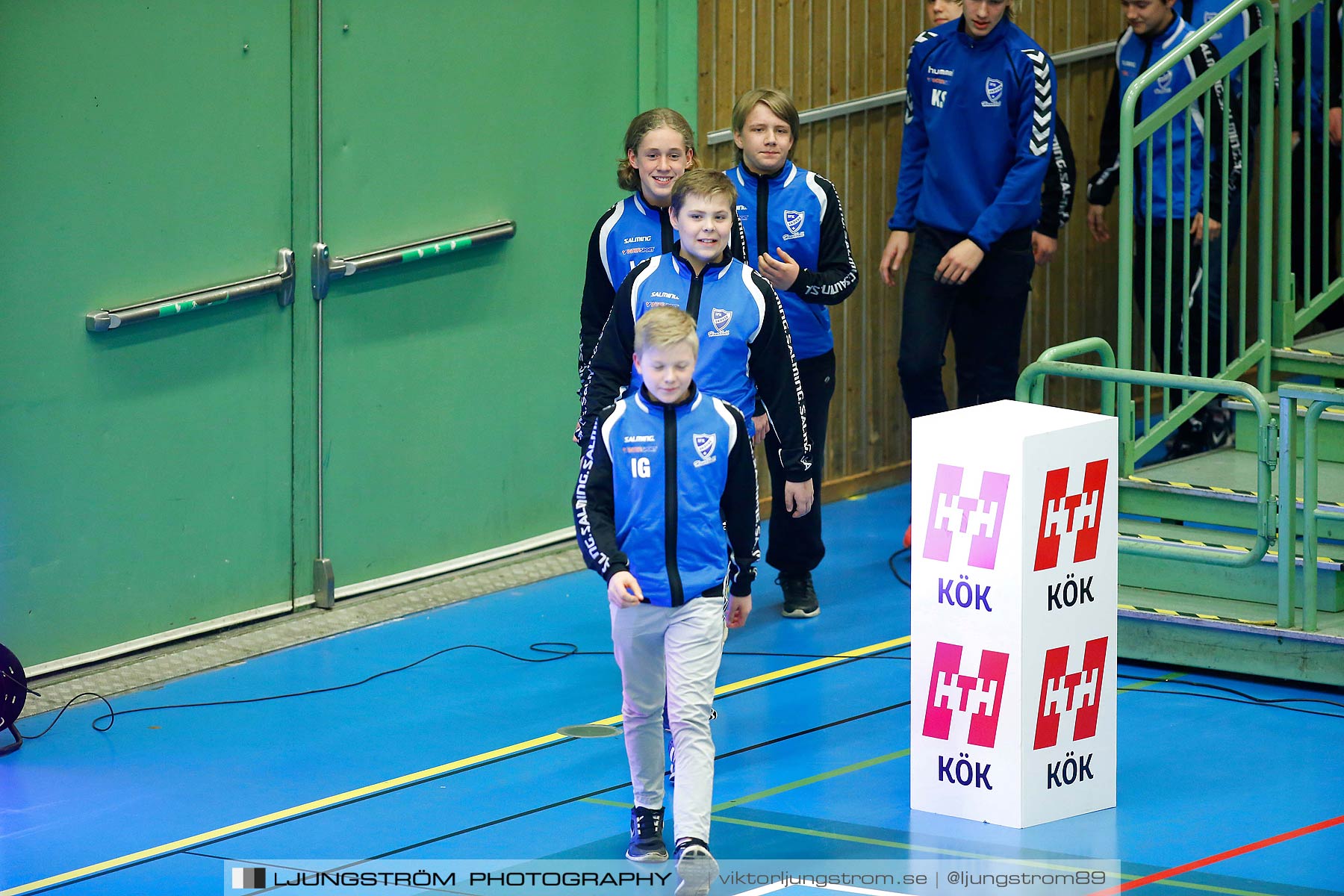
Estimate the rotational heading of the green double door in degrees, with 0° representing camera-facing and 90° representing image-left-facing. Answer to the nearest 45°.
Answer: approximately 315°

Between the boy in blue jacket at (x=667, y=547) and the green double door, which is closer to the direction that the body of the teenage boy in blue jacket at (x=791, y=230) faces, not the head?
the boy in blue jacket

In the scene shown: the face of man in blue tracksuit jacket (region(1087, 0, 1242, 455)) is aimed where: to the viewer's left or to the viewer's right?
to the viewer's left

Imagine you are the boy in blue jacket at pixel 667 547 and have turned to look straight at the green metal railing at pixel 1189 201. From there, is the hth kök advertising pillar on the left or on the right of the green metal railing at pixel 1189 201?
right

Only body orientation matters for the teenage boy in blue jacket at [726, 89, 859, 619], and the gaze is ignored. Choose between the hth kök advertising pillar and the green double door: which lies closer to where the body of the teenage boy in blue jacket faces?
the hth kök advertising pillar

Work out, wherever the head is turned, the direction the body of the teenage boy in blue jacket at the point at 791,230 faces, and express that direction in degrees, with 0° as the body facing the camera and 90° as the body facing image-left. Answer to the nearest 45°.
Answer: approximately 0°
